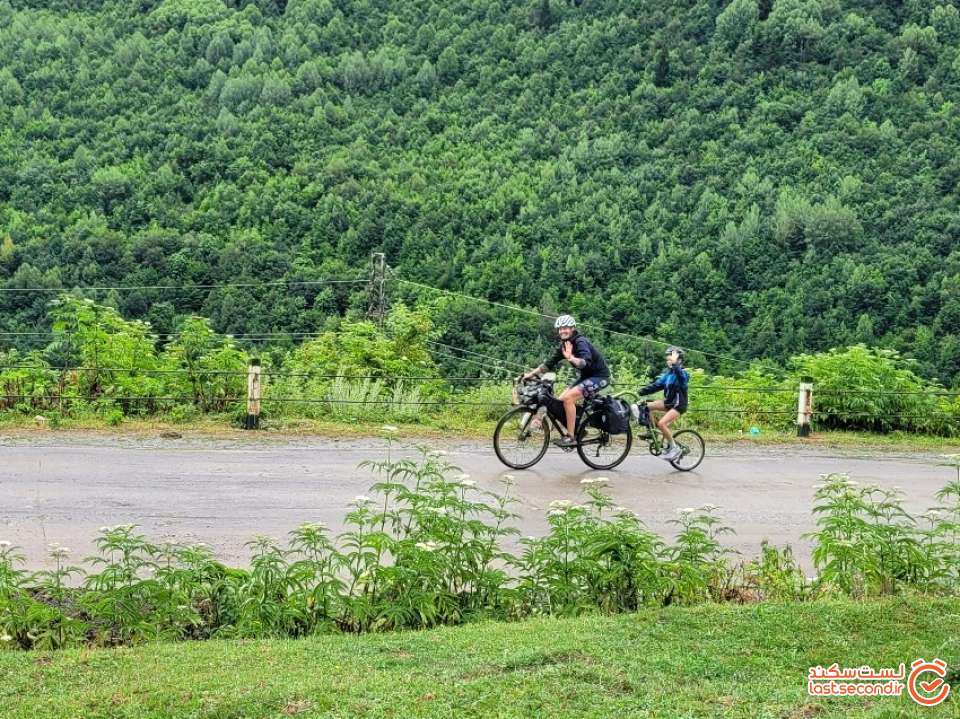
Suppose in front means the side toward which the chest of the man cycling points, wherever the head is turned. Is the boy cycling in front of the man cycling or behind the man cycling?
behind

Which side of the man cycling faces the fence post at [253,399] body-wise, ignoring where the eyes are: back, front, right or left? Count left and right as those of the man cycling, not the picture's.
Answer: front

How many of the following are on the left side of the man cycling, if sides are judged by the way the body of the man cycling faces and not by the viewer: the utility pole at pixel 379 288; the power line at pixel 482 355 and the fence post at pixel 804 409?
0

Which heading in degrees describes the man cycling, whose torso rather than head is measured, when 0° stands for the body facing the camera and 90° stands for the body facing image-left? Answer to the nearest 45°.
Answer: approximately 90°

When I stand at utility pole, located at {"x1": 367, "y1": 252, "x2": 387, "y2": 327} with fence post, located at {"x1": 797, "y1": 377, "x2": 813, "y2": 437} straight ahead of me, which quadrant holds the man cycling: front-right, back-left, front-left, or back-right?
front-right

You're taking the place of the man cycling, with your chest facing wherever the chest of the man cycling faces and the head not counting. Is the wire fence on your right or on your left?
on your right

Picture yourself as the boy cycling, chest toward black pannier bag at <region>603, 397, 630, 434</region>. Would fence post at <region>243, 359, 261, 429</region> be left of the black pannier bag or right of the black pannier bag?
right

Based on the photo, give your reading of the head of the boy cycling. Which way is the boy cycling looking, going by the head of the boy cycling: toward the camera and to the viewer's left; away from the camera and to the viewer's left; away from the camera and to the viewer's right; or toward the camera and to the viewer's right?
toward the camera and to the viewer's left
